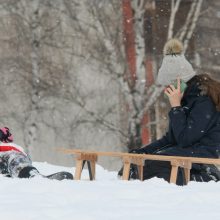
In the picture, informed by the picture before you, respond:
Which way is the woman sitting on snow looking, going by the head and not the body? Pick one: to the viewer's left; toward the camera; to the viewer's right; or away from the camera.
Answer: to the viewer's left

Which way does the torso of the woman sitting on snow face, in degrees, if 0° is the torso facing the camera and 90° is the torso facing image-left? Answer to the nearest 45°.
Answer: approximately 90°
